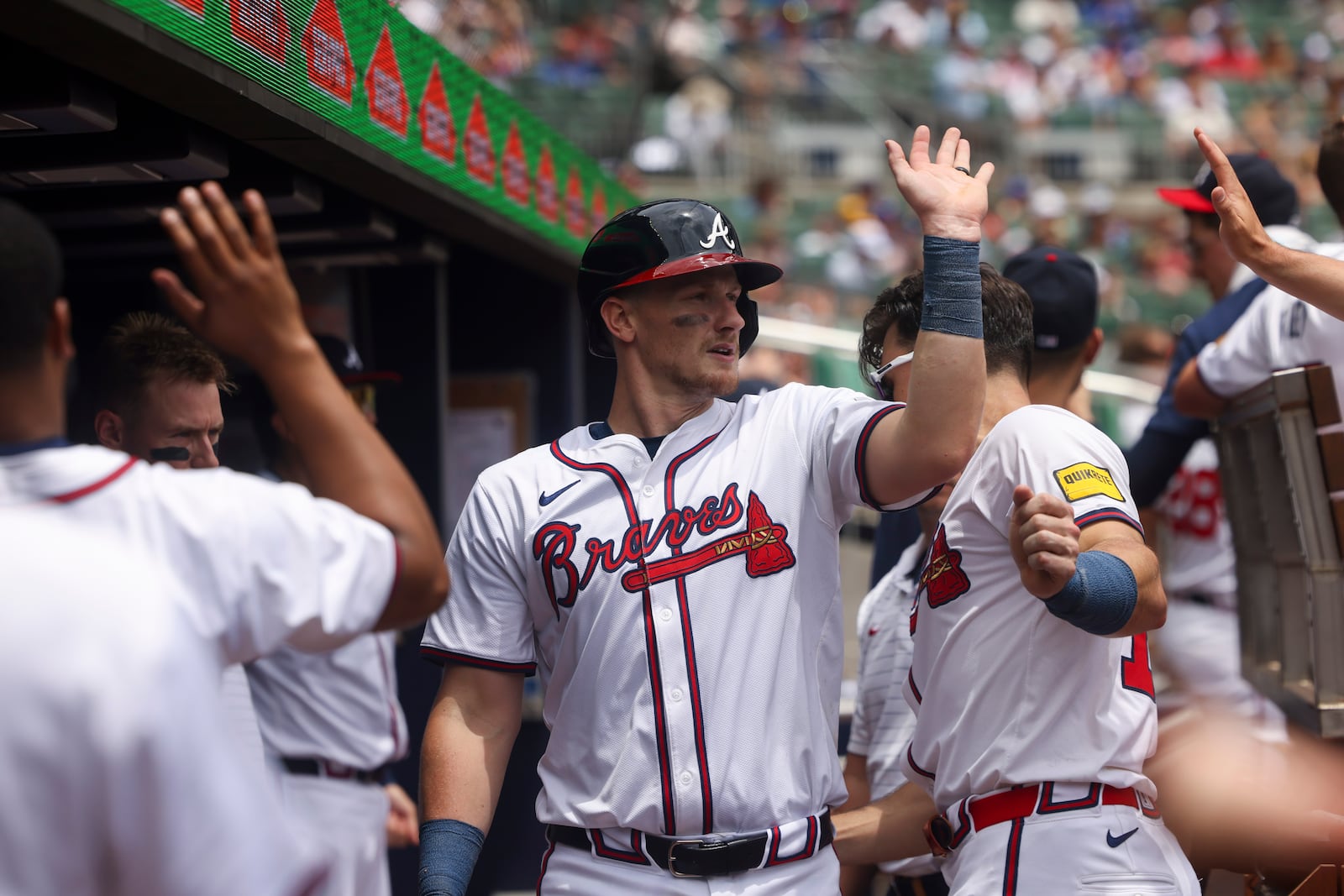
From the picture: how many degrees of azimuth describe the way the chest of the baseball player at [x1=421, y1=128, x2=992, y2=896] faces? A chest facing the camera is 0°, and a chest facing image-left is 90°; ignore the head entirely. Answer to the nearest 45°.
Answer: approximately 0°

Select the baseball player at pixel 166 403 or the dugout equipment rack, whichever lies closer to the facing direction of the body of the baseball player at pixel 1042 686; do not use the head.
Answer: the baseball player

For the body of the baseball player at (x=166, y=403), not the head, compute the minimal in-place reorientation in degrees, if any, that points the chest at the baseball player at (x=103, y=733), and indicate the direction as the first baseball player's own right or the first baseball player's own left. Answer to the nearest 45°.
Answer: approximately 45° to the first baseball player's own right

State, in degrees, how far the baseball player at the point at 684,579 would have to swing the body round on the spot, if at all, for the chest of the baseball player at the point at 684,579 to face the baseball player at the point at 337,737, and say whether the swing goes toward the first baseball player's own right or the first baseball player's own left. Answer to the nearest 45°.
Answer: approximately 135° to the first baseball player's own right

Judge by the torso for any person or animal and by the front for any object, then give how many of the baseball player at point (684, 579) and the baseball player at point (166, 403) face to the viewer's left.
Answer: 0

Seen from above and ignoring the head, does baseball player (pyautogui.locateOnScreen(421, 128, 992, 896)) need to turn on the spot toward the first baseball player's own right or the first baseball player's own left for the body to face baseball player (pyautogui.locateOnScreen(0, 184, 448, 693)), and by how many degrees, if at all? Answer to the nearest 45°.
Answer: approximately 45° to the first baseball player's own right

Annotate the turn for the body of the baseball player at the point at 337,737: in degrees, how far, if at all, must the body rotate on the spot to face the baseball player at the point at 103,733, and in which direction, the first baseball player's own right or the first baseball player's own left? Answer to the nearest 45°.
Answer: approximately 90° to the first baseball player's own right

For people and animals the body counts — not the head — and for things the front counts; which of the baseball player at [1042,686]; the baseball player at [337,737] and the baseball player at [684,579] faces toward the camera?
the baseball player at [684,579]

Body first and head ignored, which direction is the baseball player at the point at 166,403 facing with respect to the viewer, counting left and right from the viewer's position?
facing the viewer and to the right of the viewer

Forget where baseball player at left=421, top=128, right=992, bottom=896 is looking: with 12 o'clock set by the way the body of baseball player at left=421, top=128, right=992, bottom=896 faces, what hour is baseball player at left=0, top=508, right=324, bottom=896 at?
baseball player at left=0, top=508, right=324, bottom=896 is roughly at 1 o'clock from baseball player at left=421, top=128, right=992, bottom=896.

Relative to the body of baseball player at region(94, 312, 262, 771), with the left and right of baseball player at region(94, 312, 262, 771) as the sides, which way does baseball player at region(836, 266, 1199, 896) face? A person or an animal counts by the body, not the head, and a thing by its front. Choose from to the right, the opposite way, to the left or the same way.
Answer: the opposite way

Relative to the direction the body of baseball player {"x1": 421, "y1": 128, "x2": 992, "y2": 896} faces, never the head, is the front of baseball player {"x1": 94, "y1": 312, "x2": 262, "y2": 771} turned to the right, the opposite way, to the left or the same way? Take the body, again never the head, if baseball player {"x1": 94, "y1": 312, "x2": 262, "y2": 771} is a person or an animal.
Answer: to the left

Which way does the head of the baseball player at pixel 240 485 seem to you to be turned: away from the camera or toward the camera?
away from the camera
